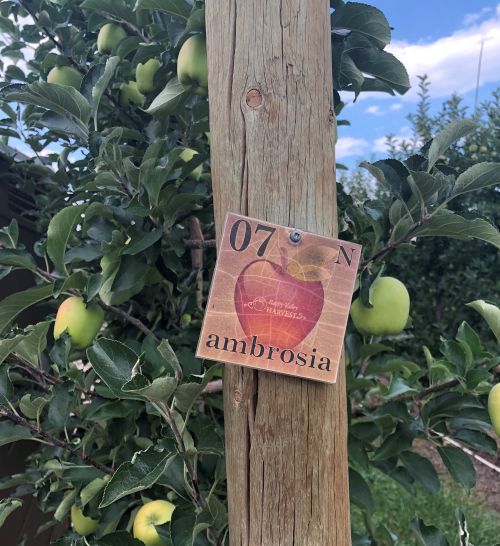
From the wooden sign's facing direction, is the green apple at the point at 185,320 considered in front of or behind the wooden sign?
behind

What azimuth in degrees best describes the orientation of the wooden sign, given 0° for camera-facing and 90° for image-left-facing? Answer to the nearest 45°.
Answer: approximately 0°
